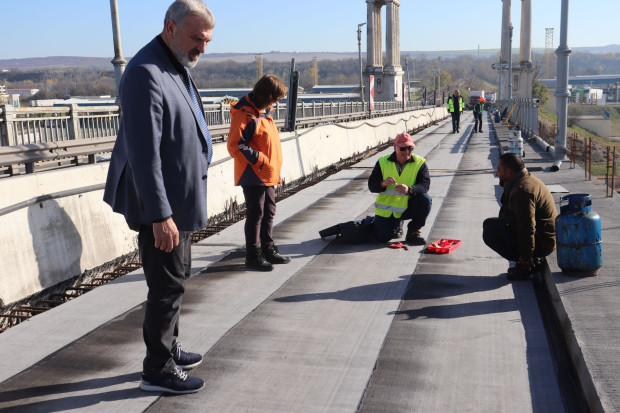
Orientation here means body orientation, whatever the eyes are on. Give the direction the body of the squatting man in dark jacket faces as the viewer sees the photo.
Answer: to the viewer's left

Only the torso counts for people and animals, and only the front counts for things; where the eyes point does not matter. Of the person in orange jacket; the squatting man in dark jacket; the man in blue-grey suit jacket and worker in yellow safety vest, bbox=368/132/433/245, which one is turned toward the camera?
the worker in yellow safety vest

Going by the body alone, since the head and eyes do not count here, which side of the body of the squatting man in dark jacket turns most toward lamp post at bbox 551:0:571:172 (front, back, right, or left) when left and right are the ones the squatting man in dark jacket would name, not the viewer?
right

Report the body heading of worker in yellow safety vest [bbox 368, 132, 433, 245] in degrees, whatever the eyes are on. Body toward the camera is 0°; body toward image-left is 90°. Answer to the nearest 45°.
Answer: approximately 0°

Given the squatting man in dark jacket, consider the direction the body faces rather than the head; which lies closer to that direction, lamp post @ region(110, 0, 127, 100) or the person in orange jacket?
the person in orange jacket

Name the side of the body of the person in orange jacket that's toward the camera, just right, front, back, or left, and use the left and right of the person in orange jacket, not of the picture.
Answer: right

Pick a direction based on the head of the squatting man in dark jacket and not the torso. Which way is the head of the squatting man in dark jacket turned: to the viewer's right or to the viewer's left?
to the viewer's left

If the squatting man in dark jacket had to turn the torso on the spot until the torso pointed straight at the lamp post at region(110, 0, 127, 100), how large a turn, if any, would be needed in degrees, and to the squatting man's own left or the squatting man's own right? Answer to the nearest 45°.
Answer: approximately 45° to the squatting man's own right

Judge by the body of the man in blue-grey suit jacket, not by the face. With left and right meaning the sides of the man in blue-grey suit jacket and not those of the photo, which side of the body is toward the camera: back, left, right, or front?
right

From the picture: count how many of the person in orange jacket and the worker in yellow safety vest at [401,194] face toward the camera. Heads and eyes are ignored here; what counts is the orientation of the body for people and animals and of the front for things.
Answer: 1

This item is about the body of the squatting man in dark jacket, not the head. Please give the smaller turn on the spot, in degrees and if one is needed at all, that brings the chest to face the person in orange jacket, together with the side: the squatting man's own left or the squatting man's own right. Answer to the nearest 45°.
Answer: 0° — they already face them
